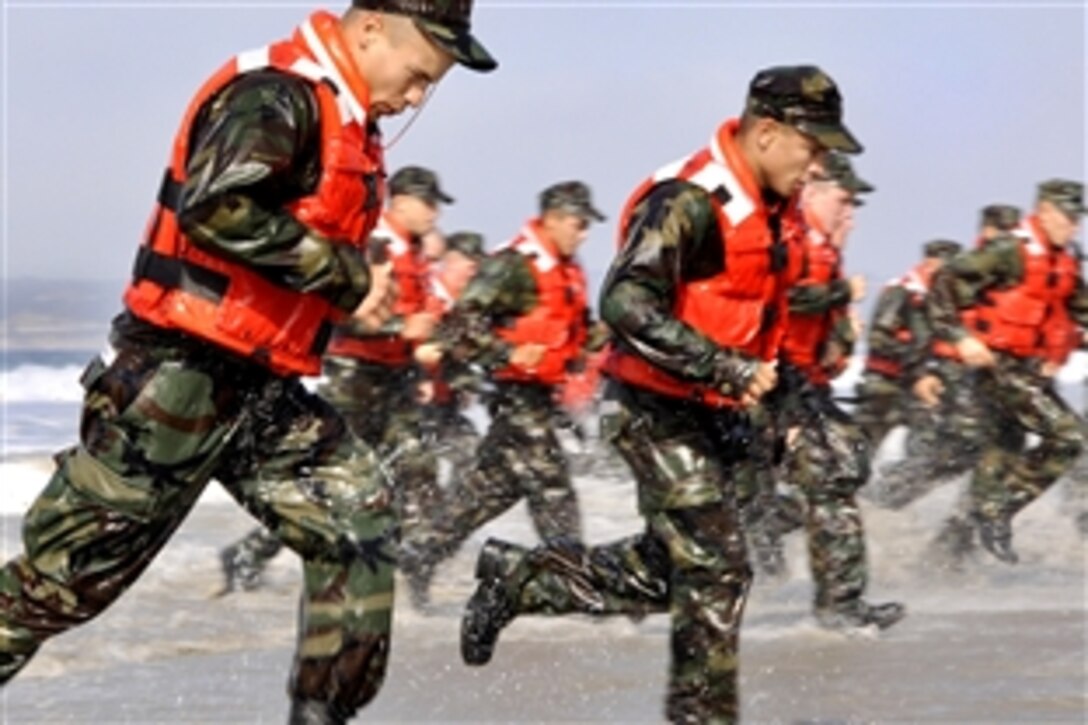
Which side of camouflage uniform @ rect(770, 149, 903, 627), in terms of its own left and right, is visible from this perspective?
right
